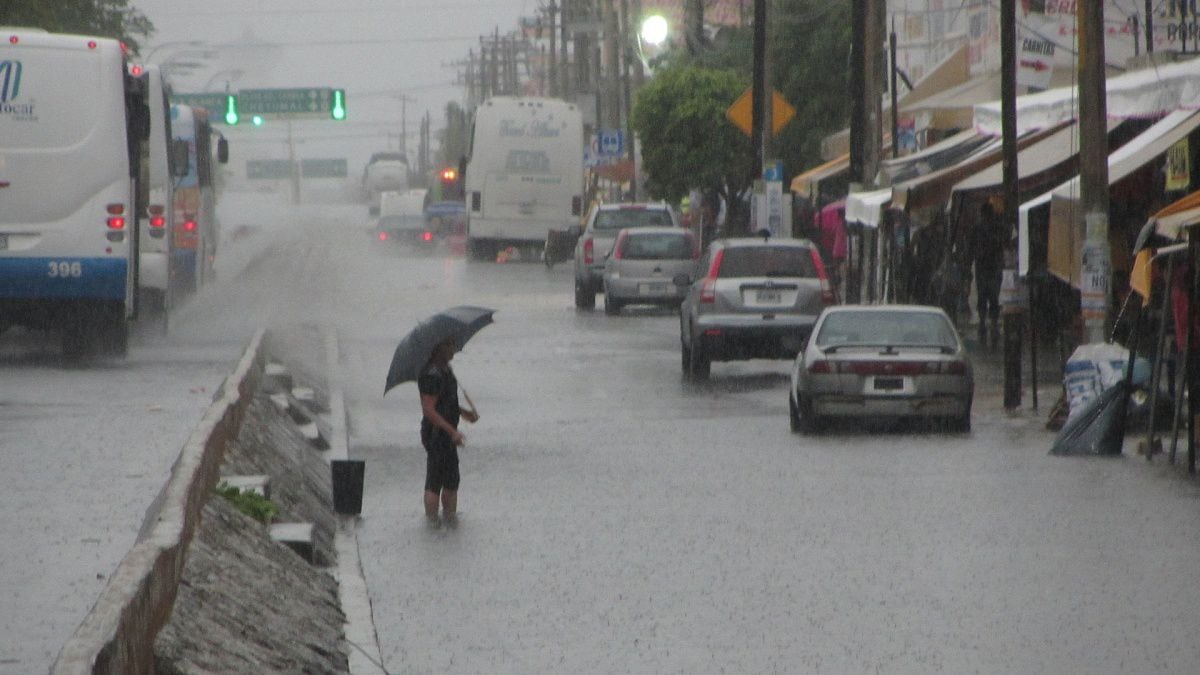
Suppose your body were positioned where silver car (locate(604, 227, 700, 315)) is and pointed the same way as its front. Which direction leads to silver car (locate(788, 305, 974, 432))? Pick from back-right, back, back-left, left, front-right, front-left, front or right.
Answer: back

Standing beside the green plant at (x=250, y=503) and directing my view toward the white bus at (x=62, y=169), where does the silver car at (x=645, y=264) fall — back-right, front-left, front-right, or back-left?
front-right

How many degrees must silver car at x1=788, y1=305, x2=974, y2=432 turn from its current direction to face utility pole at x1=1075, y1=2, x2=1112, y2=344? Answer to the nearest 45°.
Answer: approximately 45° to its right

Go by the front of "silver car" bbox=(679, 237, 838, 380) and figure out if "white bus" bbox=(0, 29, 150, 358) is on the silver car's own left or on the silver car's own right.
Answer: on the silver car's own left

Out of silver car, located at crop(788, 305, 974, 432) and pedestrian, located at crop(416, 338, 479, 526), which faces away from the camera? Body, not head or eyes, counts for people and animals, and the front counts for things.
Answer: the silver car

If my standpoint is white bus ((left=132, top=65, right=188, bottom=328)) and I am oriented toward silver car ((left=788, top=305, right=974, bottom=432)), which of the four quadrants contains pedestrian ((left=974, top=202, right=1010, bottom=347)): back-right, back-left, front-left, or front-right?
front-left

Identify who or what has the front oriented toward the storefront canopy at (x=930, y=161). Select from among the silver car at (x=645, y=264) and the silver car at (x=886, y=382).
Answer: the silver car at (x=886, y=382)

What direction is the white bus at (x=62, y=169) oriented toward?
away from the camera

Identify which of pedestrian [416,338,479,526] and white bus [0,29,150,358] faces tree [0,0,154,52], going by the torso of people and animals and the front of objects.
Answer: the white bus

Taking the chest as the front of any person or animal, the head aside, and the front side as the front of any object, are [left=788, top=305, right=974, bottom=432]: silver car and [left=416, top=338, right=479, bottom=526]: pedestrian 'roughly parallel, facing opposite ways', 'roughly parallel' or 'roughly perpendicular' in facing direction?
roughly perpendicular

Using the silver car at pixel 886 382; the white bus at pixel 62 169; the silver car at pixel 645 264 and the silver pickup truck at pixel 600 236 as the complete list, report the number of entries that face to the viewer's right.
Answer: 0

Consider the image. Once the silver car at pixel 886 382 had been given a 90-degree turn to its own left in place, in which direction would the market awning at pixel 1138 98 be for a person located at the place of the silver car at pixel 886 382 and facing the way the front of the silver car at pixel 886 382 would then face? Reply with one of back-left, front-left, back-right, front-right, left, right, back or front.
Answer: back-right

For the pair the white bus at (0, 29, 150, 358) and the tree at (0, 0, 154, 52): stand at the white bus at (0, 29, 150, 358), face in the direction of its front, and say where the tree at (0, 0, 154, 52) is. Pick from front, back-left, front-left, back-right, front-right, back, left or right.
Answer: front

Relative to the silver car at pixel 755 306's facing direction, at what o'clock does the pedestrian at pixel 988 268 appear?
The pedestrian is roughly at 1 o'clock from the silver car.

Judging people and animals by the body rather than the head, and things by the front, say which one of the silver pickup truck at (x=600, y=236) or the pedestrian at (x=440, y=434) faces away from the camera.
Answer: the silver pickup truck

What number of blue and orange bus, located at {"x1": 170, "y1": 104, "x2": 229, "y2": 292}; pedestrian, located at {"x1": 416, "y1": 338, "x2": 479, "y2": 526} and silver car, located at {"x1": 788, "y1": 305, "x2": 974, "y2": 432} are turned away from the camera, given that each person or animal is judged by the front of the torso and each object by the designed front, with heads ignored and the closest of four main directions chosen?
2

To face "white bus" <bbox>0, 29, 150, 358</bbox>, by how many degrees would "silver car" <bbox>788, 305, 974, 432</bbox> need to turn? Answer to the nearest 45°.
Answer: approximately 90° to its left

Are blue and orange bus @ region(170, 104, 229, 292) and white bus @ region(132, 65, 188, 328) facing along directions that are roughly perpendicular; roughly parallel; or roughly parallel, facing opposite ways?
roughly parallel
